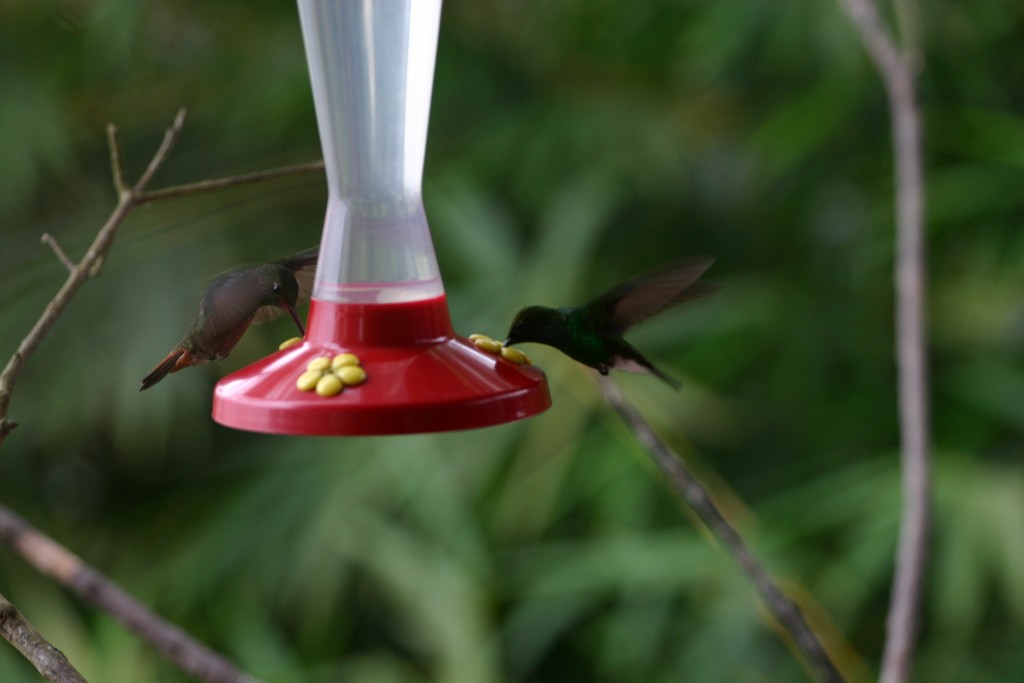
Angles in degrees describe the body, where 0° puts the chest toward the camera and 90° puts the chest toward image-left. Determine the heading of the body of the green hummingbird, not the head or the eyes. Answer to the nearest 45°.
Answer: approximately 90°

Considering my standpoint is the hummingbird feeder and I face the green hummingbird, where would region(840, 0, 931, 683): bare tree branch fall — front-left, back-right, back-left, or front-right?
front-left

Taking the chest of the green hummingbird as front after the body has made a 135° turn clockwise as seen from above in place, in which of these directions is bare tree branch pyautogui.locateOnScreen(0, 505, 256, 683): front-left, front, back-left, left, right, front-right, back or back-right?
back-left
